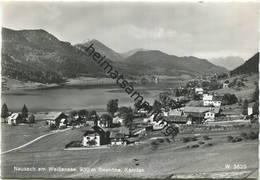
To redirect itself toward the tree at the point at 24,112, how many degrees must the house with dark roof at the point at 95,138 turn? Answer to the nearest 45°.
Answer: approximately 135° to its right

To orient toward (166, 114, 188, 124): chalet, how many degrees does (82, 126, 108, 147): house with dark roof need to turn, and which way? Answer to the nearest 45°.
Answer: approximately 135° to its left

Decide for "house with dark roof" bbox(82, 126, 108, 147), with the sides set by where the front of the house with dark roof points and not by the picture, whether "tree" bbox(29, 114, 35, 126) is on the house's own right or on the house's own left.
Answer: on the house's own right

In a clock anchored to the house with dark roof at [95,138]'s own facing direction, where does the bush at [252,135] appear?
The bush is roughly at 8 o'clock from the house with dark roof.

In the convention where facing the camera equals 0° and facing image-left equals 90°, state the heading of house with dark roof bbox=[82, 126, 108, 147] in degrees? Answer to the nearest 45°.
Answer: approximately 45°
